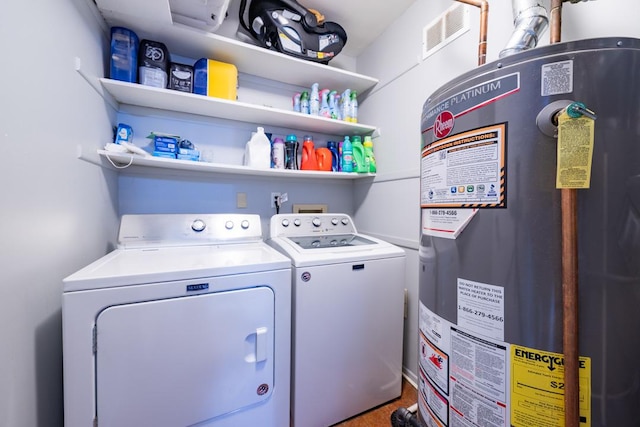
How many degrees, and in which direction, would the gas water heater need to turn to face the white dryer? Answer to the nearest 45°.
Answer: approximately 45° to its right

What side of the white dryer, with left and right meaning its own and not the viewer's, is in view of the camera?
front

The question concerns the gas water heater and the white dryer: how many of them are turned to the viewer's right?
0

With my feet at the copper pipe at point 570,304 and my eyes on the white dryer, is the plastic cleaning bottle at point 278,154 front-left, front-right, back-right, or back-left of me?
front-right

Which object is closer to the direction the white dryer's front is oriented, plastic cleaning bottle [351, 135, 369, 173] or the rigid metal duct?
the rigid metal duct

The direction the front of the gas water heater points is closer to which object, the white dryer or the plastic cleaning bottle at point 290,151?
the white dryer

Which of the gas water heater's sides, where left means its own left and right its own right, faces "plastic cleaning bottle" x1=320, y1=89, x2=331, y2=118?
right

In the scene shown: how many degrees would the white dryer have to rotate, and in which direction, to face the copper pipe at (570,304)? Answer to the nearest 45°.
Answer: approximately 45° to its left

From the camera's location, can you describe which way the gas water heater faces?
facing the viewer and to the left of the viewer

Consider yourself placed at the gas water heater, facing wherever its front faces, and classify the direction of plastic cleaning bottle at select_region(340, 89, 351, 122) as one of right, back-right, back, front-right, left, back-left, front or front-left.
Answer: right
